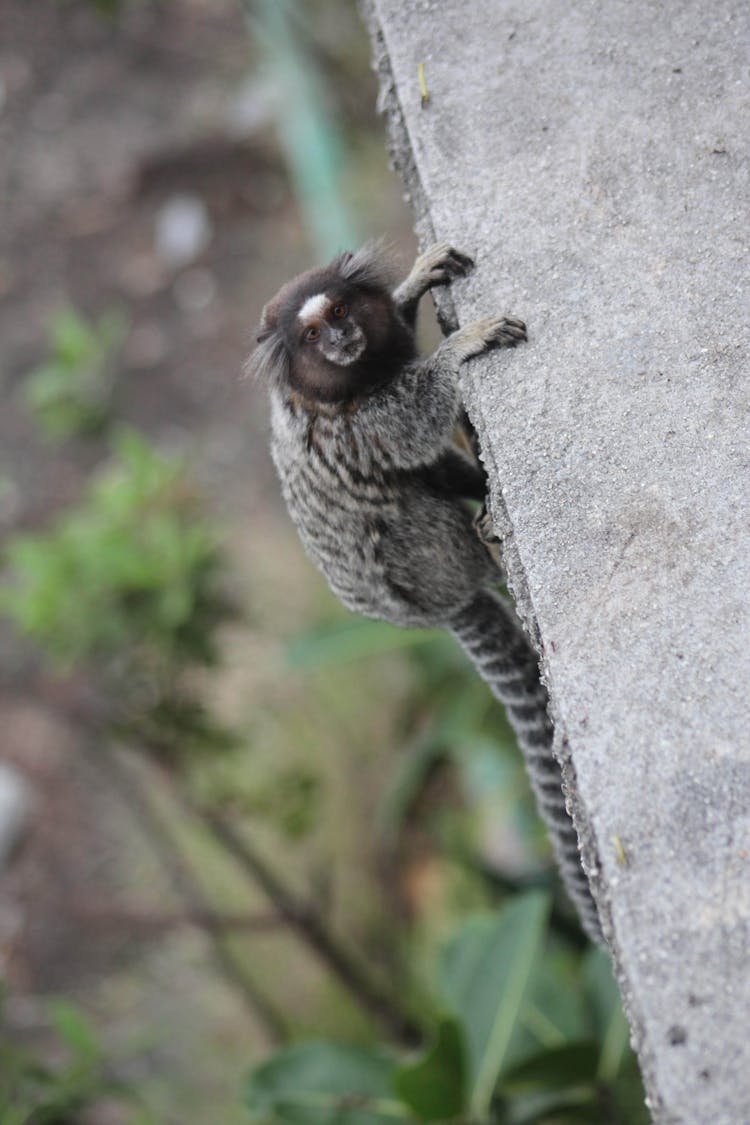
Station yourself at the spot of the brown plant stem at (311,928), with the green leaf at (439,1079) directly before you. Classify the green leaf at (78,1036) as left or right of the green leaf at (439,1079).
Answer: right

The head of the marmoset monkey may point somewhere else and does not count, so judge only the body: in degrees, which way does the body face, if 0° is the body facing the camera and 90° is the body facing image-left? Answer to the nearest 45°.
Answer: approximately 270°
